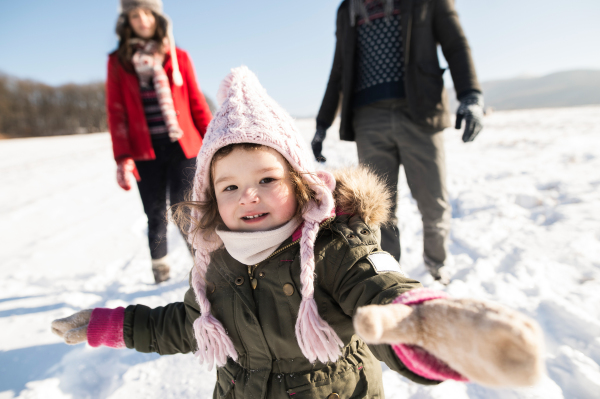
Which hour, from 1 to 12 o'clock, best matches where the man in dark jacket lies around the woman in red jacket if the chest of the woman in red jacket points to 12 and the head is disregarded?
The man in dark jacket is roughly at 10 o'clock from the woman in red jacket.

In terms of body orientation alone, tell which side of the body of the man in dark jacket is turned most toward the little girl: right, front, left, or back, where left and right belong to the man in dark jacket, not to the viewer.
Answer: front

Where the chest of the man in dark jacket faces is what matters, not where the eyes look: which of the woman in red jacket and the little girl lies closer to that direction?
the little girl

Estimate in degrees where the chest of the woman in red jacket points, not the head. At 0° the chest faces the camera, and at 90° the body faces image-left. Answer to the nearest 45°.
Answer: approximately 0°

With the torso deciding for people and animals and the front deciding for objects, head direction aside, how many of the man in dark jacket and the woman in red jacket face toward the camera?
2

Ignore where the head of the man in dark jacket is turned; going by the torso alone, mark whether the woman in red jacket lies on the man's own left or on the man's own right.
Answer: on the man's own right

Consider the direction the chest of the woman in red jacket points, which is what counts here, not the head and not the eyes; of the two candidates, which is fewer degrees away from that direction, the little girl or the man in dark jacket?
the little girl
